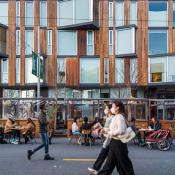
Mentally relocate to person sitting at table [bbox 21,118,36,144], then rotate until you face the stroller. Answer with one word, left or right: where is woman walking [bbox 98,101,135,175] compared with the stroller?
right

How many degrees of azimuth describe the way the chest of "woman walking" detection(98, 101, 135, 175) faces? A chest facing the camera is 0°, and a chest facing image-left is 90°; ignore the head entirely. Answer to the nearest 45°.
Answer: approximately 90°

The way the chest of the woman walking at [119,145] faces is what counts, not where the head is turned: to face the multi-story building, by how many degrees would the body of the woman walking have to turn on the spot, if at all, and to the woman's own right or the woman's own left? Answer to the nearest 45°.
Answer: approximately 90° to the woman's own right
